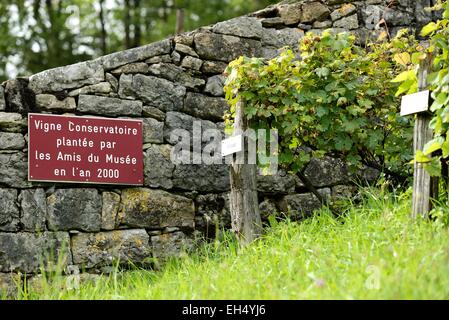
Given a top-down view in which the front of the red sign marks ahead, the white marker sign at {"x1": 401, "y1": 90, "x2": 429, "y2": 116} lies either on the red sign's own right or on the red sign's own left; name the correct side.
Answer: on the red sign's own left

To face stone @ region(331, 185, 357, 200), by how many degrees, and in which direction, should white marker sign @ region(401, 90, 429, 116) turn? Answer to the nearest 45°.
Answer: approximately 135° to its right

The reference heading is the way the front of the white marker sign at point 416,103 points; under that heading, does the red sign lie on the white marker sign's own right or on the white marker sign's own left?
on the white marker sign's own right

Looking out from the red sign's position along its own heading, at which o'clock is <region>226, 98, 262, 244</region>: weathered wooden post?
The weathered wooden post is roughly at 10 o'clock from the red sign.

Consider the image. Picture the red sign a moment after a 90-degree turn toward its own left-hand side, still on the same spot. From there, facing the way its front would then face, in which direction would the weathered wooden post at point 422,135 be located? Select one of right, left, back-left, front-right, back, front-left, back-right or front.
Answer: front-right

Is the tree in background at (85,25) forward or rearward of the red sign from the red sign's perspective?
rearward

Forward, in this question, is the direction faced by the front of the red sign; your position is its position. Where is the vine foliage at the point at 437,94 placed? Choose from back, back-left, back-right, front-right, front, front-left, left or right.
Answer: front-left

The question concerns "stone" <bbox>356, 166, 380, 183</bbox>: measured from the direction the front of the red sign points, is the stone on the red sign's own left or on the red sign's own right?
on the red sign's own left

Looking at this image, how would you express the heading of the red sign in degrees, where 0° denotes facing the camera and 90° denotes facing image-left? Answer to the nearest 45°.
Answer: approximately 0°

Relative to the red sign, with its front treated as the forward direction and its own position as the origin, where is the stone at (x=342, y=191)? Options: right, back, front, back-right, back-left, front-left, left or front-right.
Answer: left

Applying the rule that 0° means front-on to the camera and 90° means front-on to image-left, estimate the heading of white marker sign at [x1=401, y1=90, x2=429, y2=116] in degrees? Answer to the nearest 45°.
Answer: approximately 45°

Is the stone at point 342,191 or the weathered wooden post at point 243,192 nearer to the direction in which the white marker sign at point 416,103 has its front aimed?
the weathered wooden post

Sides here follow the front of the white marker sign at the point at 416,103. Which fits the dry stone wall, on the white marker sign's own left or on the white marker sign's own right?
on the white marker sign's own right
